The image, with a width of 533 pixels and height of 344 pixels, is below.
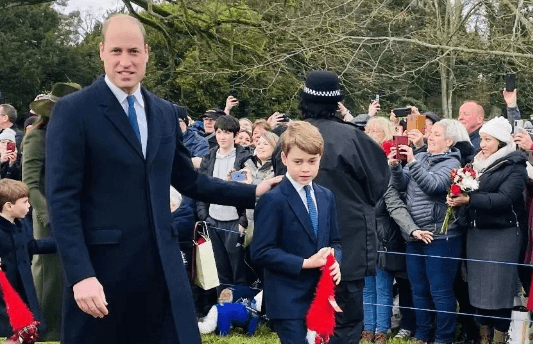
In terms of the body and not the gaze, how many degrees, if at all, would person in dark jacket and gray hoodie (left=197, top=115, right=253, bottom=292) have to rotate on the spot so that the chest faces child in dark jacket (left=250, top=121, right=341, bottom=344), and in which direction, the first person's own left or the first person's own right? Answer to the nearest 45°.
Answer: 0° — they already face them

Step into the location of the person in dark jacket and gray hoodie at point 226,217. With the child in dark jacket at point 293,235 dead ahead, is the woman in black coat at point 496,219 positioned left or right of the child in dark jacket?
left

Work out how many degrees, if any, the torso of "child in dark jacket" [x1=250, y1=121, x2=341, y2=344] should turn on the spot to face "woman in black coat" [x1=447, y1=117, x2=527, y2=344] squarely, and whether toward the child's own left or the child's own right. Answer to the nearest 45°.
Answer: approximately 90° to the child's own left

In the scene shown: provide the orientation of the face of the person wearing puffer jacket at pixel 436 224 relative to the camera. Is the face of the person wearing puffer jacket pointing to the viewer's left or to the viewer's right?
to the viewer's left

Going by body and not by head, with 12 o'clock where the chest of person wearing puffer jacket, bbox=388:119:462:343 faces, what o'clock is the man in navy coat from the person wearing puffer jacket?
The man in navy coat is roughly at 11 o'clock from the person wearing puffer jacket.
